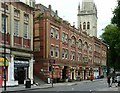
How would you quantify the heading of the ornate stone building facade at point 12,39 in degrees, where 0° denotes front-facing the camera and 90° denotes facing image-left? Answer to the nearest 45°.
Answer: approximately 315°
